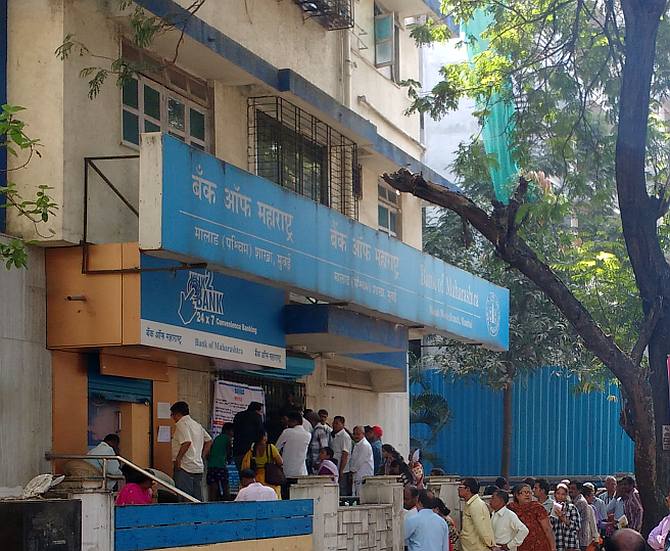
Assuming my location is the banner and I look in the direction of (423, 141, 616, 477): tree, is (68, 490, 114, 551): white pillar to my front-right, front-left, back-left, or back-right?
back-right

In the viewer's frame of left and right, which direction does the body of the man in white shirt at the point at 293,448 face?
facing away from the viewer

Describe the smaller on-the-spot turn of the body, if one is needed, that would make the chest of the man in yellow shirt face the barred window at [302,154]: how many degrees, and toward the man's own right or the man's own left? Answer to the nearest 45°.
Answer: approximately 45° to the man's own right

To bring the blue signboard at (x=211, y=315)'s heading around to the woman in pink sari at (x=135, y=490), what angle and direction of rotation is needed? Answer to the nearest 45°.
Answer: approximately 45° to its right

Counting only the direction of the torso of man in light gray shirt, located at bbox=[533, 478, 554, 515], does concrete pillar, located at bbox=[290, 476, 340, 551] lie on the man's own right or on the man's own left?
on the man's own left

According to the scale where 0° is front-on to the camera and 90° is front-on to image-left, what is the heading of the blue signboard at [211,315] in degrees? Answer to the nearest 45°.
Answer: approximately 315°

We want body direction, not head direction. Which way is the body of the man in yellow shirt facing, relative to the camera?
to the viewer's left

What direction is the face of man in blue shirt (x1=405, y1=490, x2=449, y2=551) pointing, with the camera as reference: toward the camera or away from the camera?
away from the camera

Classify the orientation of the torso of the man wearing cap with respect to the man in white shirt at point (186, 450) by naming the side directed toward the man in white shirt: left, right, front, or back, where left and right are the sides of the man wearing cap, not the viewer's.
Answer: front

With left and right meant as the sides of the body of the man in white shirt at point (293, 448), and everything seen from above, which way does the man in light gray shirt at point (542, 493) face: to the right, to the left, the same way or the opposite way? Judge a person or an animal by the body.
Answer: to the left

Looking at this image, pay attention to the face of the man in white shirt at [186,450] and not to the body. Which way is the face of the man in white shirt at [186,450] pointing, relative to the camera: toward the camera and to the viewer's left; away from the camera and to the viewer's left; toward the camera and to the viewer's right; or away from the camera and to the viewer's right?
away from the camera and to the viewer's left

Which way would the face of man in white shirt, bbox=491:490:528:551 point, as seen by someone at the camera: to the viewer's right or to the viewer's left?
to the viewer's left

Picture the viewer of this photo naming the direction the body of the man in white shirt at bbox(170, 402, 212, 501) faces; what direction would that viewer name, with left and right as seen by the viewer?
facing away from the viewer and to the left of the viewer

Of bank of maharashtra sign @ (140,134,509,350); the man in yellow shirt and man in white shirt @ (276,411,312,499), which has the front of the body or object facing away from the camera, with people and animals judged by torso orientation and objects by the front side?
the man in white shirt
